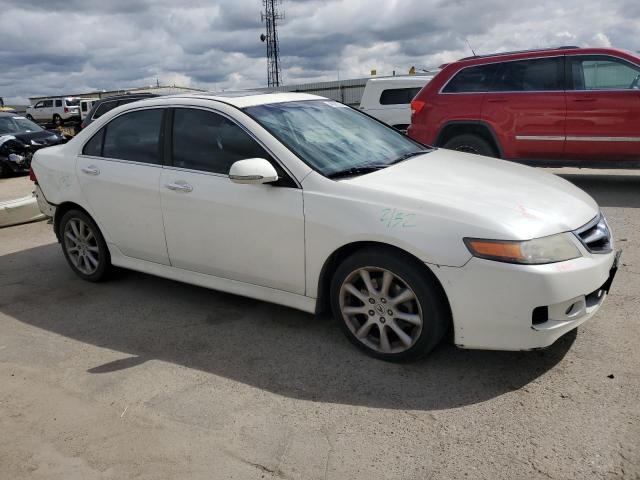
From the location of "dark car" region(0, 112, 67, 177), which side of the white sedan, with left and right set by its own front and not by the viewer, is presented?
back

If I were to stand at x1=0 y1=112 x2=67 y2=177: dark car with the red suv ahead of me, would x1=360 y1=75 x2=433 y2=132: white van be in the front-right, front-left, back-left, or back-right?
front-left

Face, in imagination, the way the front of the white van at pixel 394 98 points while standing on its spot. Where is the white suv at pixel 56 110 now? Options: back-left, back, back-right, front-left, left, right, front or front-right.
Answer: back-left

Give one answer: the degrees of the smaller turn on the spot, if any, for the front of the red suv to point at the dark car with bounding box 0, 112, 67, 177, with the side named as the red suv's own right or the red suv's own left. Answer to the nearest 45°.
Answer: approximately 180°

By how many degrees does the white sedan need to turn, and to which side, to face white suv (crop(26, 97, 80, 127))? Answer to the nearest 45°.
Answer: approximately 180°

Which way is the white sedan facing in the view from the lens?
facing the viewer and to the right of the viewer

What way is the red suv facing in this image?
to the viewer's right

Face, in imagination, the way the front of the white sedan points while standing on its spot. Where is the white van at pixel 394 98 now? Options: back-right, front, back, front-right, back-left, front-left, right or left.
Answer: back-left

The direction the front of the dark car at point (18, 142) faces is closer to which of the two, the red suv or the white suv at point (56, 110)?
the red suv

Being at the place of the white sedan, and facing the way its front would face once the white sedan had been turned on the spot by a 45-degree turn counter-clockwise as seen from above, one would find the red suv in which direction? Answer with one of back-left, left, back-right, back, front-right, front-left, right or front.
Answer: front-left
